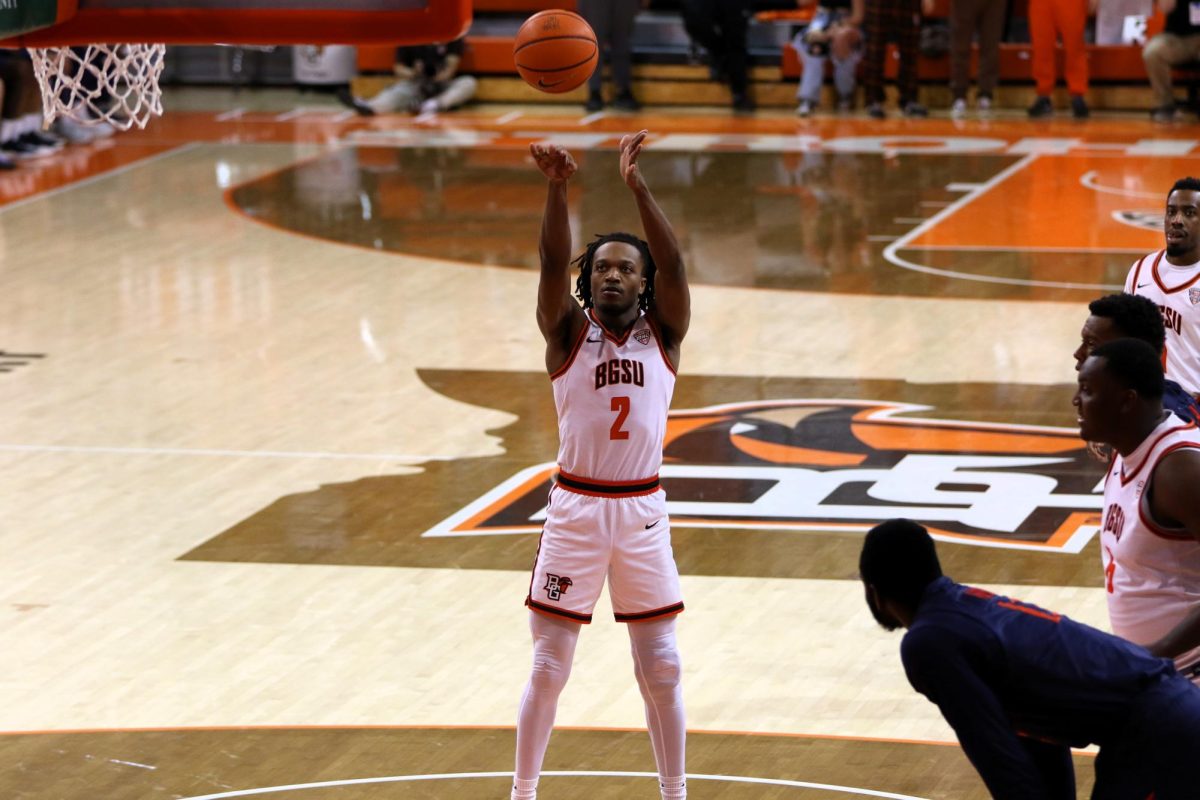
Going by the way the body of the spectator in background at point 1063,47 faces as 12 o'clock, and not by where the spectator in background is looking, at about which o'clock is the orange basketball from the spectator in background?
The orange basketball is roughly at 12 o'clock from the spectator in background.

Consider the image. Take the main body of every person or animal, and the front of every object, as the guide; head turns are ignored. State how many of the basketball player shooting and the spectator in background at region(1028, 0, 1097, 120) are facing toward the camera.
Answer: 2

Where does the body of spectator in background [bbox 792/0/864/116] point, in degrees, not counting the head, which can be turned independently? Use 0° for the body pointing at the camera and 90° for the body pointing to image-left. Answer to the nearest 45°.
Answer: approximately 0°

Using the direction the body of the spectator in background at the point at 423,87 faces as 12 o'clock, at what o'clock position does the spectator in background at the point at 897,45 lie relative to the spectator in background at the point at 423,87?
the spectator in background at the point at 897,45 is roughly at 10 o'clock from the spectator in background at the point at 423,87.

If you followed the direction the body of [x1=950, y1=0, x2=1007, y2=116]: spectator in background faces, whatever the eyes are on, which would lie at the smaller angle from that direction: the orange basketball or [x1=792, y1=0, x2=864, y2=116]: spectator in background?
the orange basketball

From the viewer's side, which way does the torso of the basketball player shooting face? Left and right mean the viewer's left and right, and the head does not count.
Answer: facing the viewer

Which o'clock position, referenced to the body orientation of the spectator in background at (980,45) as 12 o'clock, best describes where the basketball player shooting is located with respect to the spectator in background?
The basketball player shooting is roughly at 12 o'clock from the spectator in background.

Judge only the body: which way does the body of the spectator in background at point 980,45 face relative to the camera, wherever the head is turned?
toward the camera
